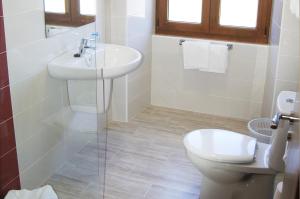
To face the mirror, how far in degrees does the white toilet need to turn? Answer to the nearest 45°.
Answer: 0° — it already faces it

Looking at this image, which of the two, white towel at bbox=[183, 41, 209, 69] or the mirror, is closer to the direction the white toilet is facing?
the mirror

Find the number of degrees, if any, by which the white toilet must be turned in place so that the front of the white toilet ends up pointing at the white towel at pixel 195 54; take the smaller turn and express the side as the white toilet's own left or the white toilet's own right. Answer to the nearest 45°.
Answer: approximately 90° to the white toilet's own right

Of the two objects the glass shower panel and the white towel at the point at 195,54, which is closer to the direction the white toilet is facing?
the glass shower panel

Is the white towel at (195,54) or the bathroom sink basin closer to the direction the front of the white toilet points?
the bathroom sink basin

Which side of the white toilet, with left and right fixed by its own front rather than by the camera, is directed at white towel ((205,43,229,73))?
right

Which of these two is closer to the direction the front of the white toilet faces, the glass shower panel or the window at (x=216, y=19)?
the glass shower panel

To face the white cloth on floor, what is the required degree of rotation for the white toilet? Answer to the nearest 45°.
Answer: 0° — it already faces it

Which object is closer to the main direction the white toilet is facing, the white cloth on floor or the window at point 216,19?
the white cloth on floor

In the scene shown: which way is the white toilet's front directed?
to the viewer's left

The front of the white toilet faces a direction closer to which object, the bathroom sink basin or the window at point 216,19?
the bathroom sink basin

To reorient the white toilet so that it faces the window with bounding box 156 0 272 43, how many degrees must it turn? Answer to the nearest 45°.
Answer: approximately 90° to its right
